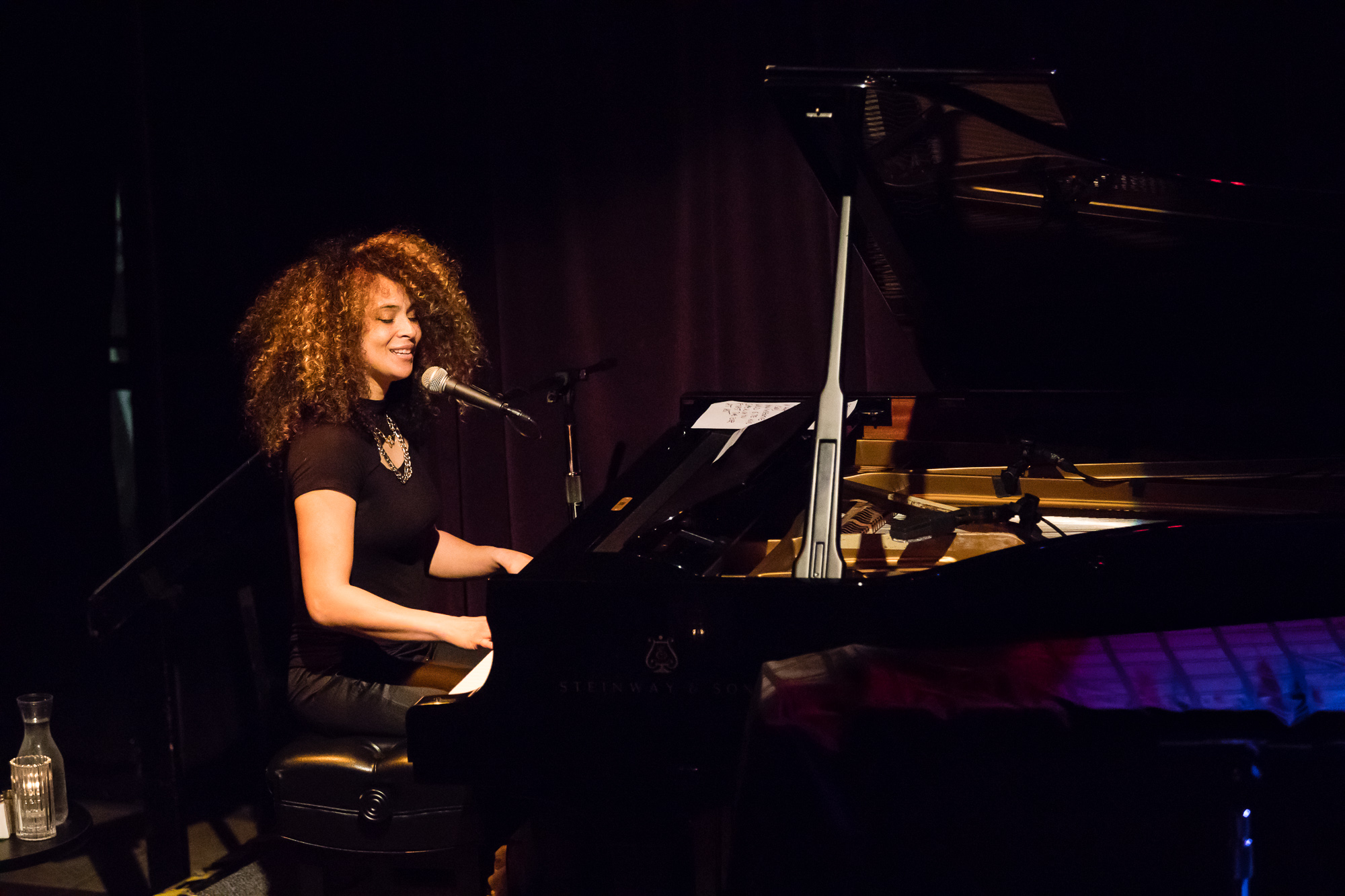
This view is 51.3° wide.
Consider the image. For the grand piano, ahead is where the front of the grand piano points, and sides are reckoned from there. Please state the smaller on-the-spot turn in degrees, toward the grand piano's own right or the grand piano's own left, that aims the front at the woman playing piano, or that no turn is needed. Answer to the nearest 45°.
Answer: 0° — it already faces them

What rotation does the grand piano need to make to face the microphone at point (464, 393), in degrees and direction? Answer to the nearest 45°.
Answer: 0° — it already faces it

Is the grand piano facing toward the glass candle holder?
yes

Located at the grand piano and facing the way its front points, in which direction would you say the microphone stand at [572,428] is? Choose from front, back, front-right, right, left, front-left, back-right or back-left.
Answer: front-right

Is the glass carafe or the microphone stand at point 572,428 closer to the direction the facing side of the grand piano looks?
the glass carafe

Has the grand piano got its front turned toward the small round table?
yes

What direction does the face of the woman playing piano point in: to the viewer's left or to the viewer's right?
to the viewer's right

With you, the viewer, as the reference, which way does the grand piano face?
facing to the left of the viewer
